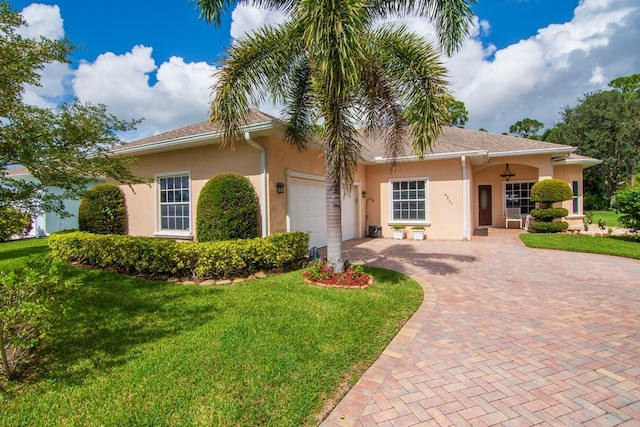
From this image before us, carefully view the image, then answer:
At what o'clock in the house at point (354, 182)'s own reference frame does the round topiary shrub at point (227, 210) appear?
The round topiary shrub is roughly at 1 o'clock from the house.

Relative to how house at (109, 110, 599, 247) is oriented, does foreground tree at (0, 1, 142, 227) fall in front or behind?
in front

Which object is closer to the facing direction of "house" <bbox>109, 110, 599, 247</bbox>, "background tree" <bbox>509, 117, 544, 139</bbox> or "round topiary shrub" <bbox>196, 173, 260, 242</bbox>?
the round topiary shrub

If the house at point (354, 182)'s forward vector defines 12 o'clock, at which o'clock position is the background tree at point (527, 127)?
The background tree is roughly at 7 o'clock from the house.

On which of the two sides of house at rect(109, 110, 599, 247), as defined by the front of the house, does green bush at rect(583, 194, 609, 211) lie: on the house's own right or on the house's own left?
on the house's own left

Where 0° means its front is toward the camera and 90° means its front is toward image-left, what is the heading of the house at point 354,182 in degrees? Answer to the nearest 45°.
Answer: approximately 0°

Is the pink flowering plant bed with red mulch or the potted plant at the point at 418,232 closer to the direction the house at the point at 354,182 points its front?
the pink flowering plant bed with red mulch

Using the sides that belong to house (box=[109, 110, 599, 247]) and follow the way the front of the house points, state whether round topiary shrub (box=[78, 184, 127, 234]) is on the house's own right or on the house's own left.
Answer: on the house's own right

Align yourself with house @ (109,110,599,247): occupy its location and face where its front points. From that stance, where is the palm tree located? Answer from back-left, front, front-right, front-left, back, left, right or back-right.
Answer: front

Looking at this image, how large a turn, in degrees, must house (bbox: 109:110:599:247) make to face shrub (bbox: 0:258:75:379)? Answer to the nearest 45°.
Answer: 0° — it already faces it

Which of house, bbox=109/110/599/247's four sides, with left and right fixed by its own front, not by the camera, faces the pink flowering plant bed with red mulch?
front

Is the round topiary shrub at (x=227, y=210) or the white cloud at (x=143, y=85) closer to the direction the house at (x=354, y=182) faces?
the round topiary shrub
